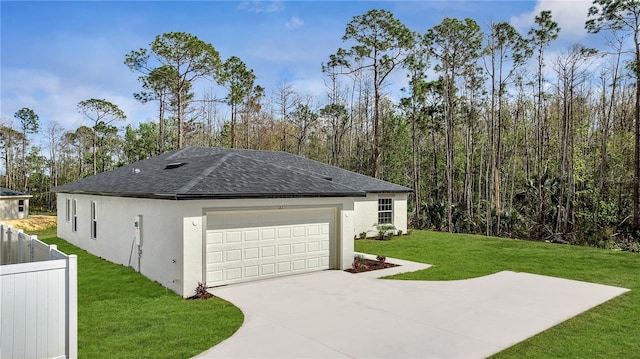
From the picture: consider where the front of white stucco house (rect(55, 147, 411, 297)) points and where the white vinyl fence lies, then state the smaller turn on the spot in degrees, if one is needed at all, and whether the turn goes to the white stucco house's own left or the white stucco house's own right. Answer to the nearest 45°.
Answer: approximately 45° to the white stucco house's own right

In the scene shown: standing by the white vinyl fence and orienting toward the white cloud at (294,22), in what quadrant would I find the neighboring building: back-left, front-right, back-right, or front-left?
front-left

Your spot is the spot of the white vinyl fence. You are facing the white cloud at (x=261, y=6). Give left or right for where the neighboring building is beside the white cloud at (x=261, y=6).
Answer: left

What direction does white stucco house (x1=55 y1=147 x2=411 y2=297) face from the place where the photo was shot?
facing the viewer and to the right of the viewer

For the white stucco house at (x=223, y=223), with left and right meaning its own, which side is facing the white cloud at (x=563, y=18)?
left

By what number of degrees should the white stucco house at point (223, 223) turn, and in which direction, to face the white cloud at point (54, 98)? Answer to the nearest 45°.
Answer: approximately 180°
